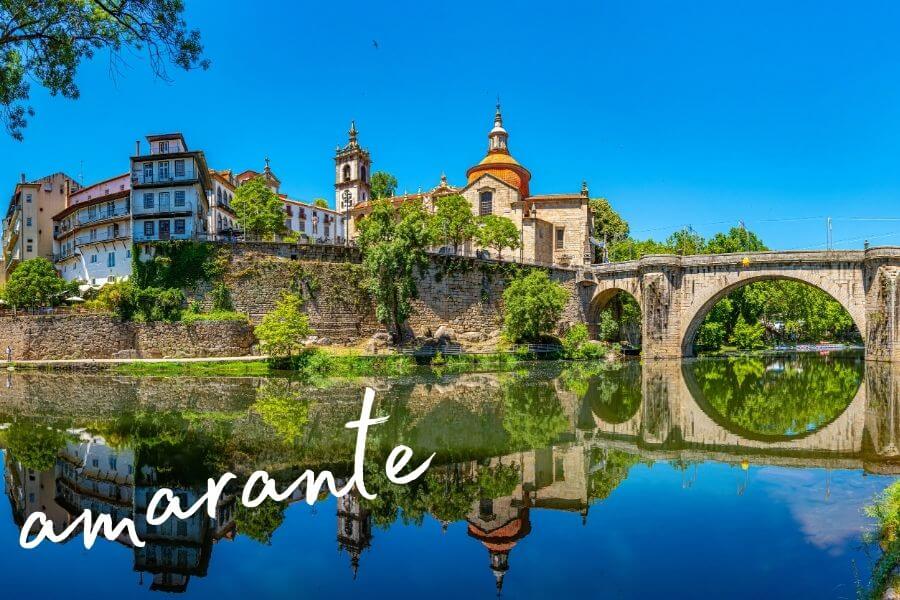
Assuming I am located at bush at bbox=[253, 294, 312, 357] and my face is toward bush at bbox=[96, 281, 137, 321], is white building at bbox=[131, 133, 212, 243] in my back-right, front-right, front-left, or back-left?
front-right

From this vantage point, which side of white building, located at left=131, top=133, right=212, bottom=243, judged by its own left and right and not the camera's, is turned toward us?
front

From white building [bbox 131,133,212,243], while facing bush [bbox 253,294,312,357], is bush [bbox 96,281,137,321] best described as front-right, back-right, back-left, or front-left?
front-right

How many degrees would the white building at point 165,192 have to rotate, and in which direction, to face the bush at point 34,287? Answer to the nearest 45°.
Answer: approximately 90° to its right

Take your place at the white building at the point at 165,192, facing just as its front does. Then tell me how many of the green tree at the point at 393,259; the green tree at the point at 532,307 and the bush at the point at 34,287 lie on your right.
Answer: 1

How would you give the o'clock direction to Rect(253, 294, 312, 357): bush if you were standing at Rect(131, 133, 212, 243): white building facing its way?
The bush is roughly at 11 o'clock from the white building.

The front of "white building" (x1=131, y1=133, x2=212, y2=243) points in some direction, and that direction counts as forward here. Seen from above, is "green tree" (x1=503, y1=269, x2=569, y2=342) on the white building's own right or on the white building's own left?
on the white building's own left

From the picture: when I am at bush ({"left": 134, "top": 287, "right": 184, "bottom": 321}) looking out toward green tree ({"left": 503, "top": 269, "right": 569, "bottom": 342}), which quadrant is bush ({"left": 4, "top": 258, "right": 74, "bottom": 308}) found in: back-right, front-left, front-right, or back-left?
back-left

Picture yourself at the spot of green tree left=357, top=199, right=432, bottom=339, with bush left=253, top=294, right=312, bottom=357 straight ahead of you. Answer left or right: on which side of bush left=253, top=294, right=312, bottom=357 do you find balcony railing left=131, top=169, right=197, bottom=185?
right
